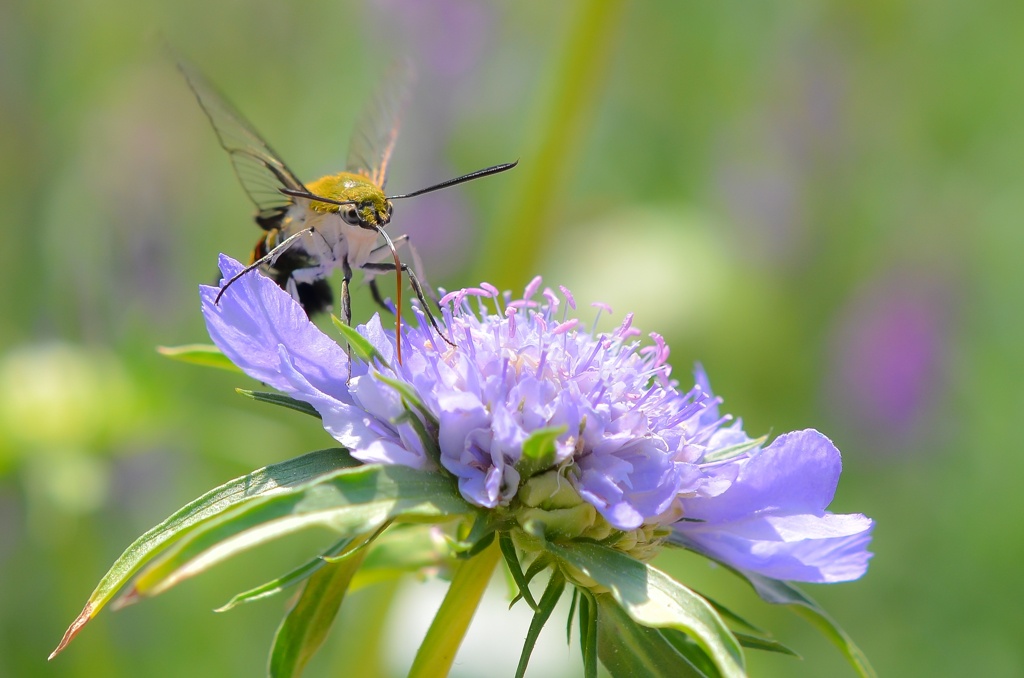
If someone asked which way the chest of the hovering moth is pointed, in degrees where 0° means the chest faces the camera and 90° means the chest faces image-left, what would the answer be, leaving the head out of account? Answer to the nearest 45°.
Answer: approximately 315°

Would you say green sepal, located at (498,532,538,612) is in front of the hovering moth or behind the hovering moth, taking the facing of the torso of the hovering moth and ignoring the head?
in front

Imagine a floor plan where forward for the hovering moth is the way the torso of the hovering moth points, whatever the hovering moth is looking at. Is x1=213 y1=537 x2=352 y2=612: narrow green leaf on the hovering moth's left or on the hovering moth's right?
on the hovering moth's right

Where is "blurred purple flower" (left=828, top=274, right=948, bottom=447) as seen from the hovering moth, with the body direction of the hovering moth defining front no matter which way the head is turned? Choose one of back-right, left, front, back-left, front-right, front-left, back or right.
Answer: left

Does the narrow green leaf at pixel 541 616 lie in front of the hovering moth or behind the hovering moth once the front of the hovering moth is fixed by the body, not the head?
in front
